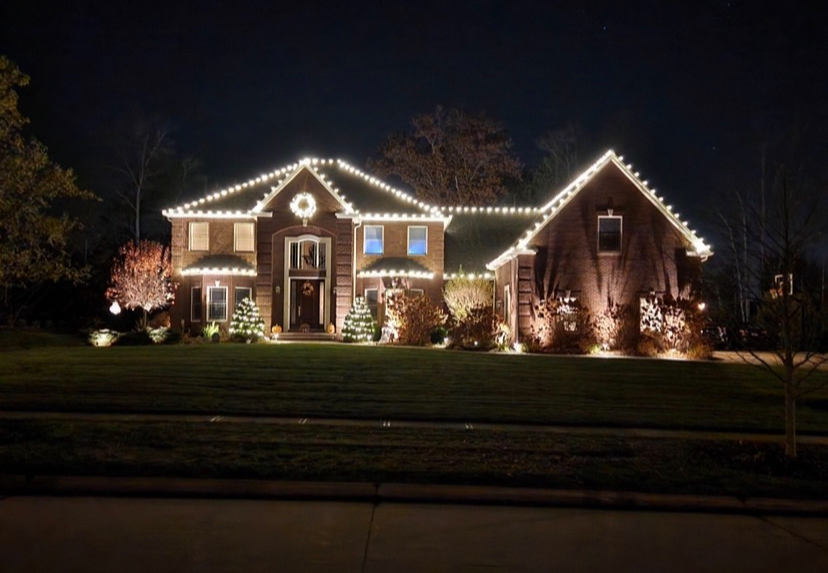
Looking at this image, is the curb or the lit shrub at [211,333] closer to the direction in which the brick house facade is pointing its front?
the curb

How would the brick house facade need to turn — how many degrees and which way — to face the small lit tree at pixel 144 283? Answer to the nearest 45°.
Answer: approximately 90° to its right

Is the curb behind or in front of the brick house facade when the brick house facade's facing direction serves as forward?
in front

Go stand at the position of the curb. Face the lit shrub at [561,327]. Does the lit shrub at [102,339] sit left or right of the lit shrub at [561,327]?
left

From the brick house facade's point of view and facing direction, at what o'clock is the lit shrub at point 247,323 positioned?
The lit shrub is roughly at 2 o'clock from the brick house facade.

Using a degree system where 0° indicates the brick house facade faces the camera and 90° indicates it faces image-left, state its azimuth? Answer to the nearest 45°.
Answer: approximately 0°

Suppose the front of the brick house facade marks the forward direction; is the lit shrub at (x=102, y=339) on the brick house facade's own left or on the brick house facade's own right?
on the brick house facade's own right

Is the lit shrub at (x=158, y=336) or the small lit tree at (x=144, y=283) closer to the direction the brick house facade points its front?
the lit shrub

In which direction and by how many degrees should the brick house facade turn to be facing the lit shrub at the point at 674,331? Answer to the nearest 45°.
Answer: approximately 45° to its left

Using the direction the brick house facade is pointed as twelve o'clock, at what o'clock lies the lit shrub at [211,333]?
The lit shrub is roughly at 2 o'clock from the brick house facade.
